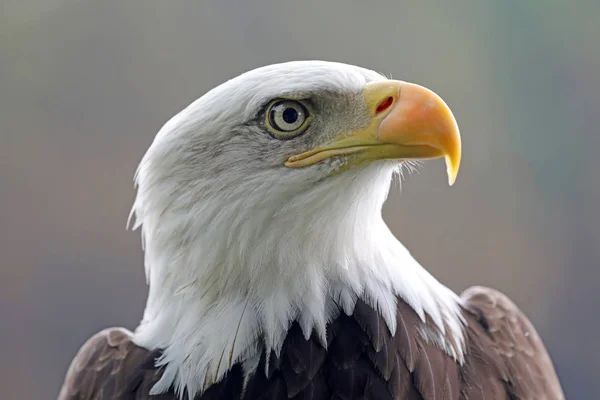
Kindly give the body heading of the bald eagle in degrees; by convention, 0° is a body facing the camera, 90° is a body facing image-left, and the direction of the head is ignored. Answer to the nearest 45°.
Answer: approximately 315°
